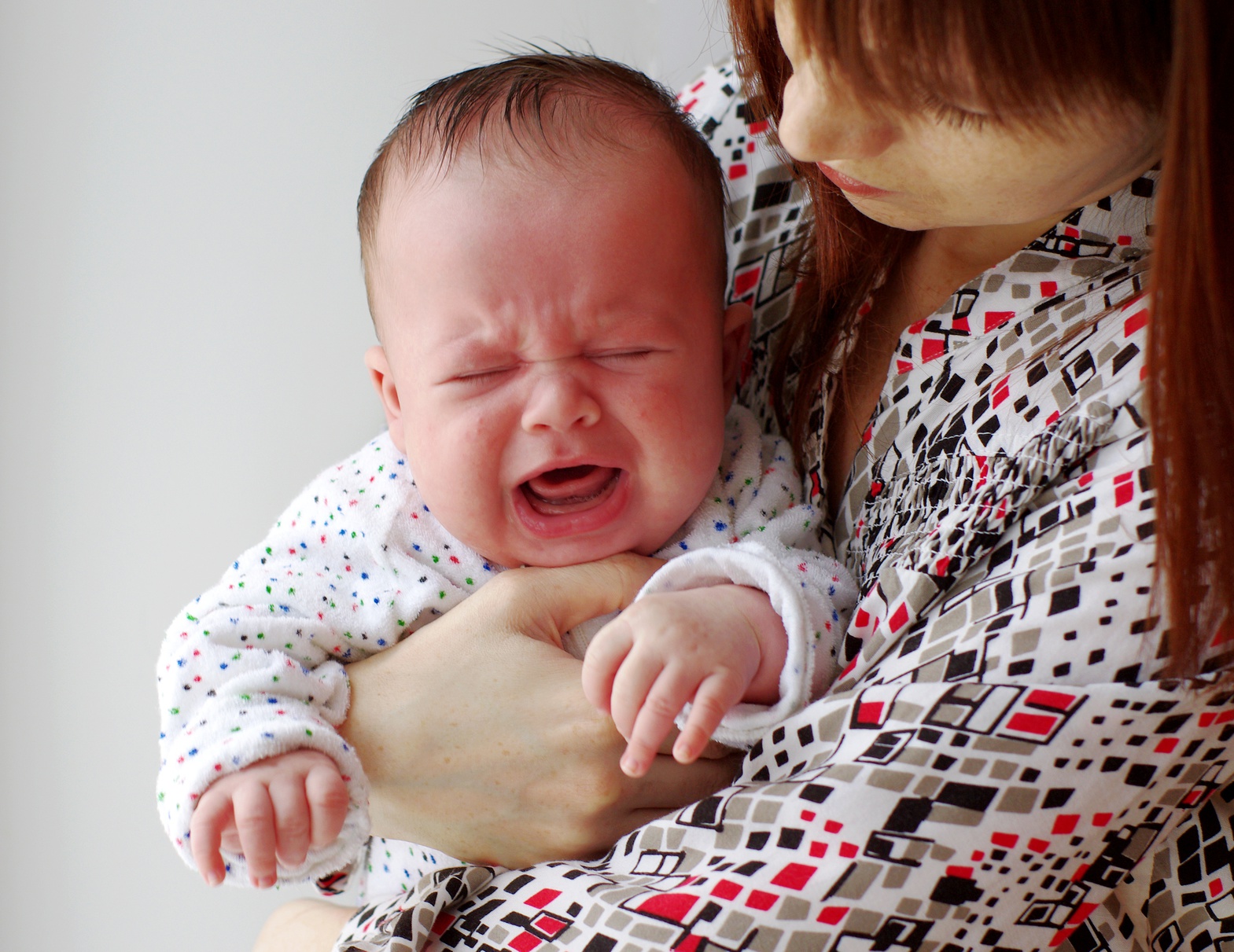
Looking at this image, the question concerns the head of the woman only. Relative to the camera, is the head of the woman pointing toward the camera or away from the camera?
toward the camera

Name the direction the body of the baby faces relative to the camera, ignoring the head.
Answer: toward the camera

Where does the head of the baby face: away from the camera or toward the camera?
toward the camera
